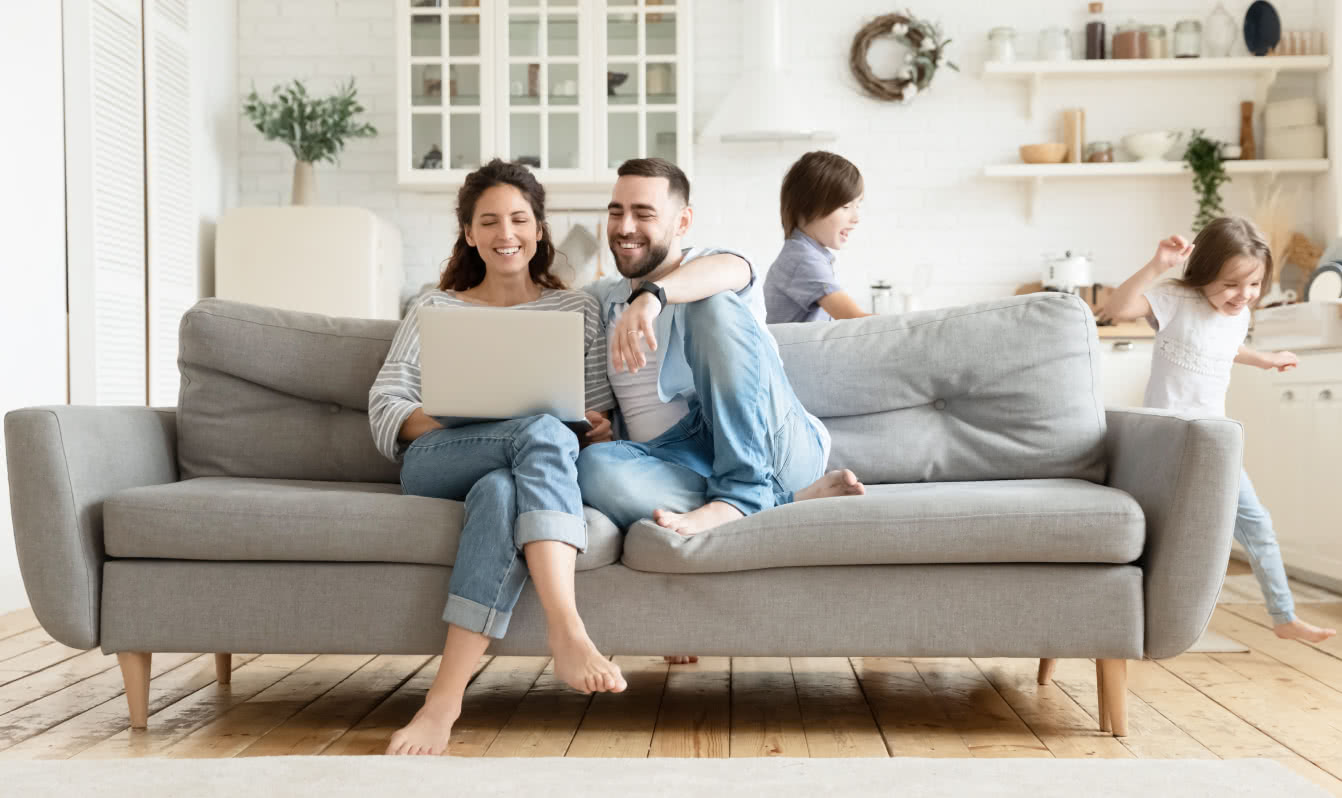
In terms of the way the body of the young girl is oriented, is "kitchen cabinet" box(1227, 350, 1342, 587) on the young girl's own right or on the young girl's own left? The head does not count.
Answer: on the young girl's own left

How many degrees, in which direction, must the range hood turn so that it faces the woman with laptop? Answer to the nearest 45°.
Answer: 0° — it already faces them

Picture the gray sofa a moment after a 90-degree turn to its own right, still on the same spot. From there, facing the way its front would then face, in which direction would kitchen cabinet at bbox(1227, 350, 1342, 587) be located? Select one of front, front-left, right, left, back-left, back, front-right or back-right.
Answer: back-right

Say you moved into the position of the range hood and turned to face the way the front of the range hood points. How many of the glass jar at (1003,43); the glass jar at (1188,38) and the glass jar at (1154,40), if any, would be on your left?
3

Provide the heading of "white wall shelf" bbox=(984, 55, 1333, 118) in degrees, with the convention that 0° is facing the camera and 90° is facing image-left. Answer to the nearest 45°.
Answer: approximately 0°

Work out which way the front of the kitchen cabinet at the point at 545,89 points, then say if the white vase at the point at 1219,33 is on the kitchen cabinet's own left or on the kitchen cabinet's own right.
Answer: on the kitchen cabinet's own left
